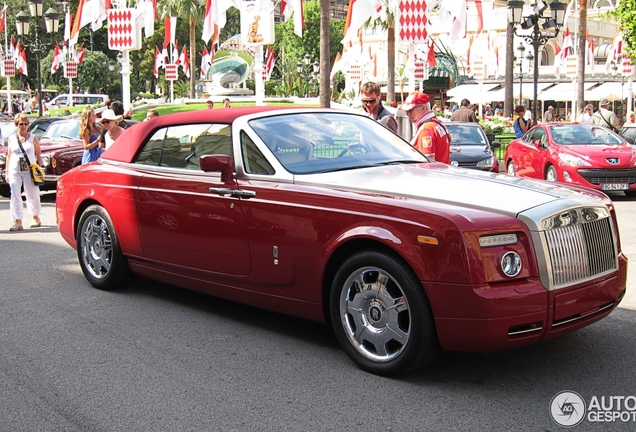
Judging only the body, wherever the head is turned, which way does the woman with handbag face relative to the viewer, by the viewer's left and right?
facing the viewer

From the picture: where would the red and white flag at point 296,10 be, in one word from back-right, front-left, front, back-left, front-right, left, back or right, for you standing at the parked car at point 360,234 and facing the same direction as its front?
back-left

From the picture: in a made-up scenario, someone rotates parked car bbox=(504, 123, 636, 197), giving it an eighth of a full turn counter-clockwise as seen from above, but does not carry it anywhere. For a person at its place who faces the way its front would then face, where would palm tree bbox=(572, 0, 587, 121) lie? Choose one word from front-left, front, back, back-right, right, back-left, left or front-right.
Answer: left

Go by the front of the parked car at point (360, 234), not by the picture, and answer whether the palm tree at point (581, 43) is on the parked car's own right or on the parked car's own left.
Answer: on the parked car's own left

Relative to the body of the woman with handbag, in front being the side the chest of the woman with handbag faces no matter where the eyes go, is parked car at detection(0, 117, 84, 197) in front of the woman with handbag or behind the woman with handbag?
behind

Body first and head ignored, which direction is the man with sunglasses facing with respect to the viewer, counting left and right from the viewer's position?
facing the viewer and to the left of the viewer

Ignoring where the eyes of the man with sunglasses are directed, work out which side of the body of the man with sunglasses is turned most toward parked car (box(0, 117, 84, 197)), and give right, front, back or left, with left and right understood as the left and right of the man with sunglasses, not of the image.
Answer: right

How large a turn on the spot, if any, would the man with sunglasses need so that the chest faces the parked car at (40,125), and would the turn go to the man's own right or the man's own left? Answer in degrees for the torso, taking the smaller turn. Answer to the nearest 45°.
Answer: approximately 90° to the man's own right

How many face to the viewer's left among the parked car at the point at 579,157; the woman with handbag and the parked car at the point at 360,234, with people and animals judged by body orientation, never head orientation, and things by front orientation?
0
